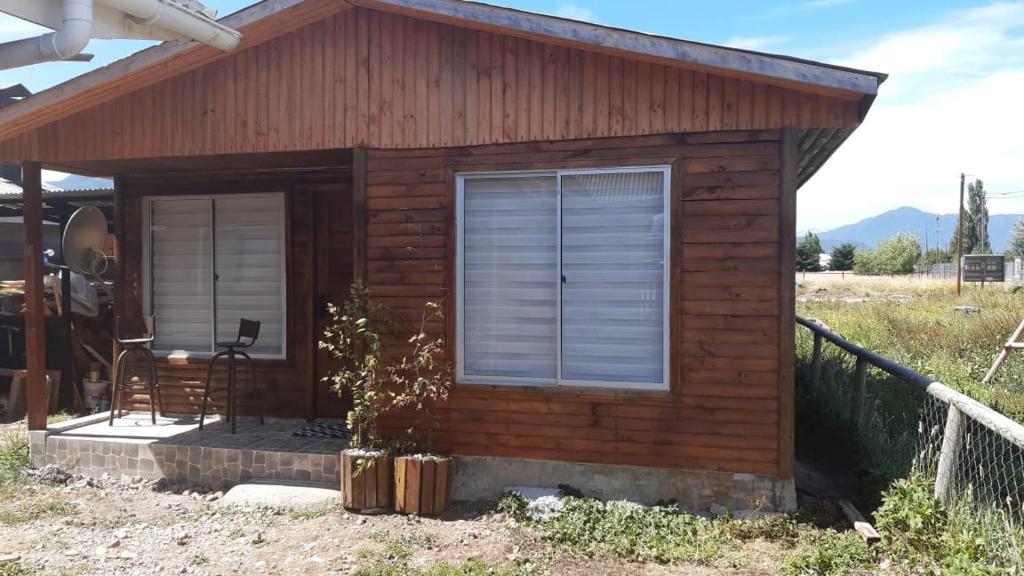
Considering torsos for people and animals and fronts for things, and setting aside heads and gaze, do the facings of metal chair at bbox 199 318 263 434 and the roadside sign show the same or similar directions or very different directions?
same or similar directions

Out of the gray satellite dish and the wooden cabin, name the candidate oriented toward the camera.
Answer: the wooden cabin

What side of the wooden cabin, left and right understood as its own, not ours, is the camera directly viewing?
front

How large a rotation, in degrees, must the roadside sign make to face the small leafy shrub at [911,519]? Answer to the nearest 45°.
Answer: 0° — it already faces it

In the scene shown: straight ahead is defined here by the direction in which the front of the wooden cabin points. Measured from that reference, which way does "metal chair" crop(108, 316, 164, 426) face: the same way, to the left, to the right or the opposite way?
the same way

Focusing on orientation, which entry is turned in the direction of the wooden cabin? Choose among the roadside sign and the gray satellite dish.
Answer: the roadside sign

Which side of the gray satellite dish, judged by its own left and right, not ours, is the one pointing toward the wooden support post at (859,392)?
back

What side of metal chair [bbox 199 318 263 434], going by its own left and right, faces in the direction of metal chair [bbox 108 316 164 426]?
right

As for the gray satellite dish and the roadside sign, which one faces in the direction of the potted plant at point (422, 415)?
the roadside sign

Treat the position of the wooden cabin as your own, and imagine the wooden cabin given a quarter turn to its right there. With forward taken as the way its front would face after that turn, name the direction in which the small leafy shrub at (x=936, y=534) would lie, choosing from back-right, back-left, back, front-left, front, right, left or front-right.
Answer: back-left

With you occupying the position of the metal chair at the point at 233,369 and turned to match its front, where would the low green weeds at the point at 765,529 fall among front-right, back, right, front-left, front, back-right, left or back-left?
left

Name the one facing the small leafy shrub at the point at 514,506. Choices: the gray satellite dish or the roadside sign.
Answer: the roadside sign

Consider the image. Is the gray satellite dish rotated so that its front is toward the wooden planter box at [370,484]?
no

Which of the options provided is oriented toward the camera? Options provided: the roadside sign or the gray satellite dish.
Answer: the roadside sign

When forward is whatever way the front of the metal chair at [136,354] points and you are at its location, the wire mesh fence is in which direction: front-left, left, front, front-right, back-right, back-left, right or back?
front-left

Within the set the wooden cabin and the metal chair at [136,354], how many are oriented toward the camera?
2

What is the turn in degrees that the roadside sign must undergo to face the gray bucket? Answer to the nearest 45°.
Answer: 0° — it already faces it

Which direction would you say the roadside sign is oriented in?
toward the camera

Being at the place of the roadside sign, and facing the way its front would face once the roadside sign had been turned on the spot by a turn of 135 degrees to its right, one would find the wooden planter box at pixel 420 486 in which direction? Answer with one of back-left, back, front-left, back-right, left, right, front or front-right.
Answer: back-left

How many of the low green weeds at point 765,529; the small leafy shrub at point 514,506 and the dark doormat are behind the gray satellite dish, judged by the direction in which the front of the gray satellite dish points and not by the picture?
3

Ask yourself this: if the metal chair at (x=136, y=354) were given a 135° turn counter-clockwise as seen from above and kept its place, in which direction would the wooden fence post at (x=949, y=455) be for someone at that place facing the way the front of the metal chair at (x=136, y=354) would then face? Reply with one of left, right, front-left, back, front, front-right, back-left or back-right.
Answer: right
